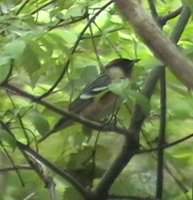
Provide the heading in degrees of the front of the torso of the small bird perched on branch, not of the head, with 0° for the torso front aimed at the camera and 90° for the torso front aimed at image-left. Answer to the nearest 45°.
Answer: approximately 270°

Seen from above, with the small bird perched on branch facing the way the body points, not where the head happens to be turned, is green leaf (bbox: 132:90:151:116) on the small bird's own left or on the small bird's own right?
on the small bird's own right
